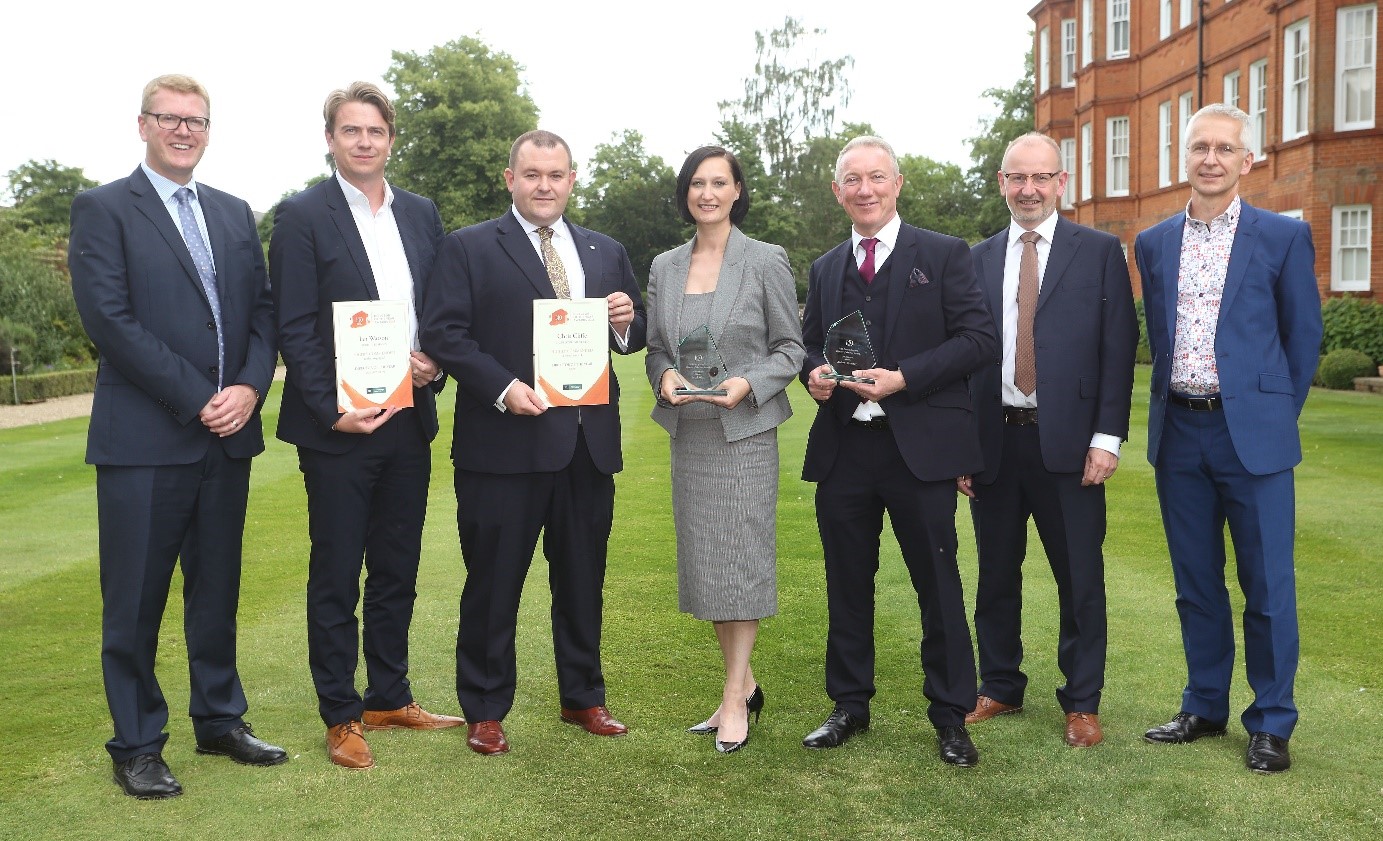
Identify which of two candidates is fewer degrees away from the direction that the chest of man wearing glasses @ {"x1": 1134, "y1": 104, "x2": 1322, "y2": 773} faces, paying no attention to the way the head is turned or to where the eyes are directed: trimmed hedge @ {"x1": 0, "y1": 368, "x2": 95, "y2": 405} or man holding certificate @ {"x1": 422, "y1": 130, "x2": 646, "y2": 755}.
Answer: the man holding certificate

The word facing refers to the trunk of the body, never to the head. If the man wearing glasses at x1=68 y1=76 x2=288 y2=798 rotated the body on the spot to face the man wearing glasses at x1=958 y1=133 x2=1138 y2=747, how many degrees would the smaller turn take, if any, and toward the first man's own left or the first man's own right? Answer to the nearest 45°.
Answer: approximately 45° to the first man's own left

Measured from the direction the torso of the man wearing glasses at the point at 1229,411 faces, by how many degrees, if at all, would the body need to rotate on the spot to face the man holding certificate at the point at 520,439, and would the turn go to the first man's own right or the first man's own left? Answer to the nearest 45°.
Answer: approximately 45° to the first man's own right

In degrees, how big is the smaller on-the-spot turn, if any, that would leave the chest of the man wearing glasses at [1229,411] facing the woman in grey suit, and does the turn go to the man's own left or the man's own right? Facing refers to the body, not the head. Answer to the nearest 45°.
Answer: approximately 45° to the man's own right

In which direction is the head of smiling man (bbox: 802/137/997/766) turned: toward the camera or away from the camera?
toward the camera

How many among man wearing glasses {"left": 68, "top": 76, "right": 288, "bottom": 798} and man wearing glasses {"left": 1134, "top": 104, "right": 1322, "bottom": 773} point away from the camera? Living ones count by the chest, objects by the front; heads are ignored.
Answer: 0

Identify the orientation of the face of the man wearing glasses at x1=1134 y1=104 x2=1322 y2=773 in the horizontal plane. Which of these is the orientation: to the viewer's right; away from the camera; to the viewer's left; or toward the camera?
toward the camera

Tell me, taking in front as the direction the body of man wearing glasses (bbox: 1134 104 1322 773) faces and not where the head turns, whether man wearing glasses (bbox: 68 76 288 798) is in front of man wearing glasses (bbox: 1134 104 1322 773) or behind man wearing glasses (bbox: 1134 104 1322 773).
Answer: in front

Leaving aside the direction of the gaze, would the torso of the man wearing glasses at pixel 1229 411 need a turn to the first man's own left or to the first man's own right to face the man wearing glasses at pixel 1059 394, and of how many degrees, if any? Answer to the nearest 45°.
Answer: approximately 45° to the first man's own right

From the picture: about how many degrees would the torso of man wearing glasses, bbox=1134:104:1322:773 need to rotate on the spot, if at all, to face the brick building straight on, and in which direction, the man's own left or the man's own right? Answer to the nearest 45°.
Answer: approximately 135° to the man's own right

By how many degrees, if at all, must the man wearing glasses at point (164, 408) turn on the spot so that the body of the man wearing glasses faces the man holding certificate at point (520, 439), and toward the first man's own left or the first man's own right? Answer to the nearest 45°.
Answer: approximately 45° to the first man's own left

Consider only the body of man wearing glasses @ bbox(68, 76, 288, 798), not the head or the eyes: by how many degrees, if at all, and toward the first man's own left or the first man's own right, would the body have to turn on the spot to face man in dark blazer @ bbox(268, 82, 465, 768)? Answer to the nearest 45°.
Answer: approximately 45° to the first man's own left

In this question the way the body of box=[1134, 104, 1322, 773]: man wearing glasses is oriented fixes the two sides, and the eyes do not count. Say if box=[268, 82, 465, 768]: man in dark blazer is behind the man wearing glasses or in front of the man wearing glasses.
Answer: in front

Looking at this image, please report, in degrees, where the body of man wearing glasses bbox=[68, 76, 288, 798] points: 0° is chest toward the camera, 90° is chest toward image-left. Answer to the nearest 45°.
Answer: approximately 315°

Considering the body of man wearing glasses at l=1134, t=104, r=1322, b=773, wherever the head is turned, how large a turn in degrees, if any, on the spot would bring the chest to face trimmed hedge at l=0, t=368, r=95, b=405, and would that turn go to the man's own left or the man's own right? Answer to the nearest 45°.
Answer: approximately 90° to the man's own right

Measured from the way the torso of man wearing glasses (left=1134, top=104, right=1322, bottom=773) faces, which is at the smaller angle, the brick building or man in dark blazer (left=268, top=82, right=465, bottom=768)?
the man in dark blazer

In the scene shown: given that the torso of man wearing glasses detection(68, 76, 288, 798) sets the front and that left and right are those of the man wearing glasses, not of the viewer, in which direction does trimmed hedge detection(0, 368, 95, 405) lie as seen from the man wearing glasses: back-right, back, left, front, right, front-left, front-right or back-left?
back-left

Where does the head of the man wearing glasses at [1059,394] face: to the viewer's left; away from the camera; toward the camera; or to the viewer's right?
toward the camera

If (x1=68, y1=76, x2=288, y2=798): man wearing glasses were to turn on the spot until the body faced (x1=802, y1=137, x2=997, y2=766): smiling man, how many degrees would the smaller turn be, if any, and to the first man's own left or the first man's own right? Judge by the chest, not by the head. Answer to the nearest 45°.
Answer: approximately 45° to the first man's own left
